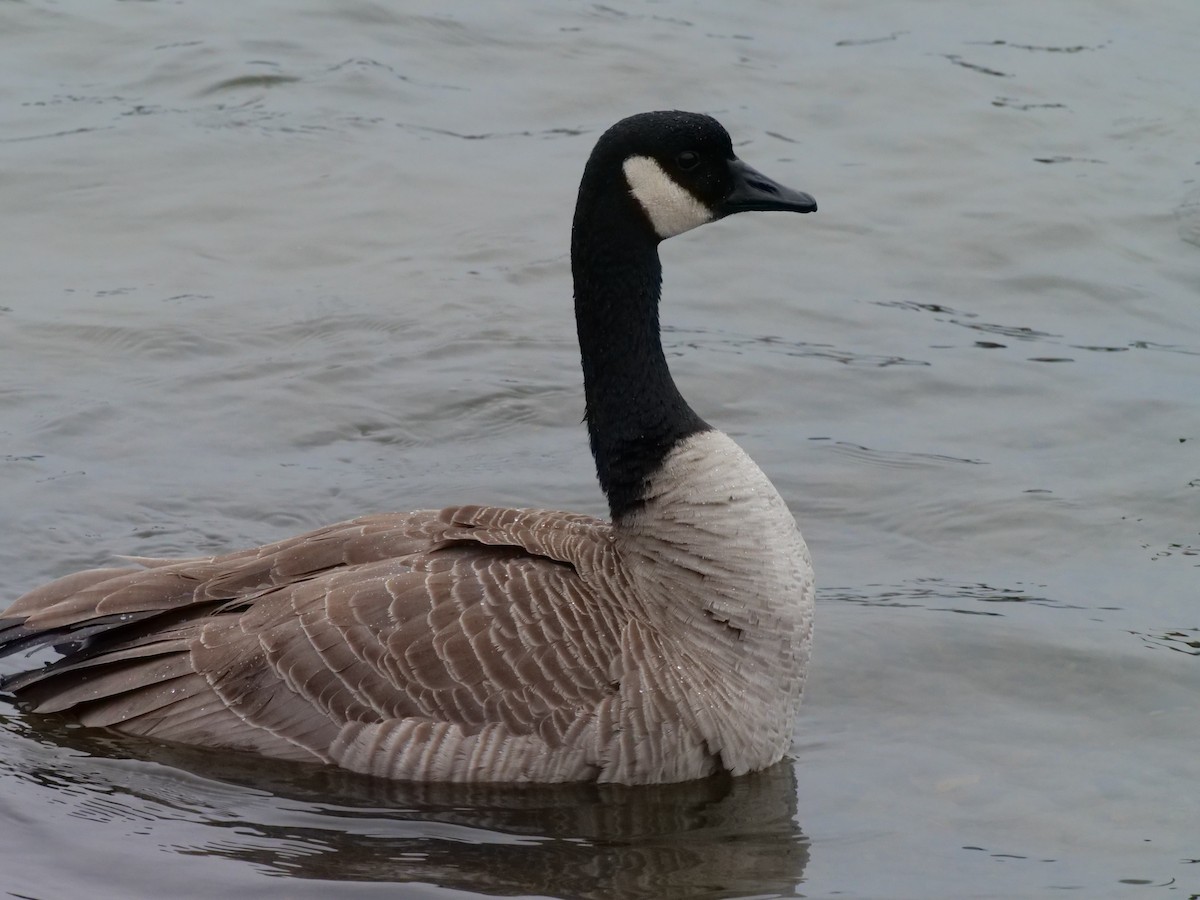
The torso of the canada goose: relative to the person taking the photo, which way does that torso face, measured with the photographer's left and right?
facing to the right of the viewer
